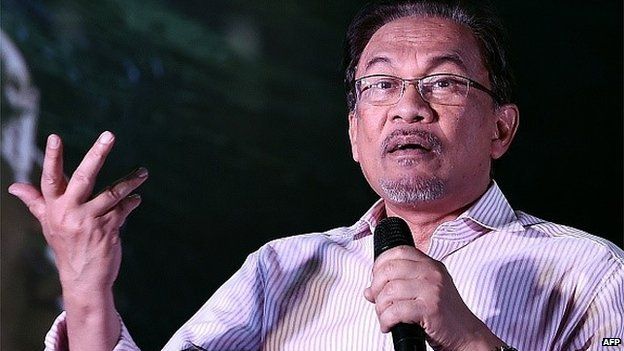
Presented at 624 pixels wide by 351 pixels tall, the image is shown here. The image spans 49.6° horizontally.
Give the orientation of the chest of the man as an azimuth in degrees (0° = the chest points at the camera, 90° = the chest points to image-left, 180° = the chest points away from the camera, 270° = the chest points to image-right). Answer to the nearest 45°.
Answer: approximately 0°
